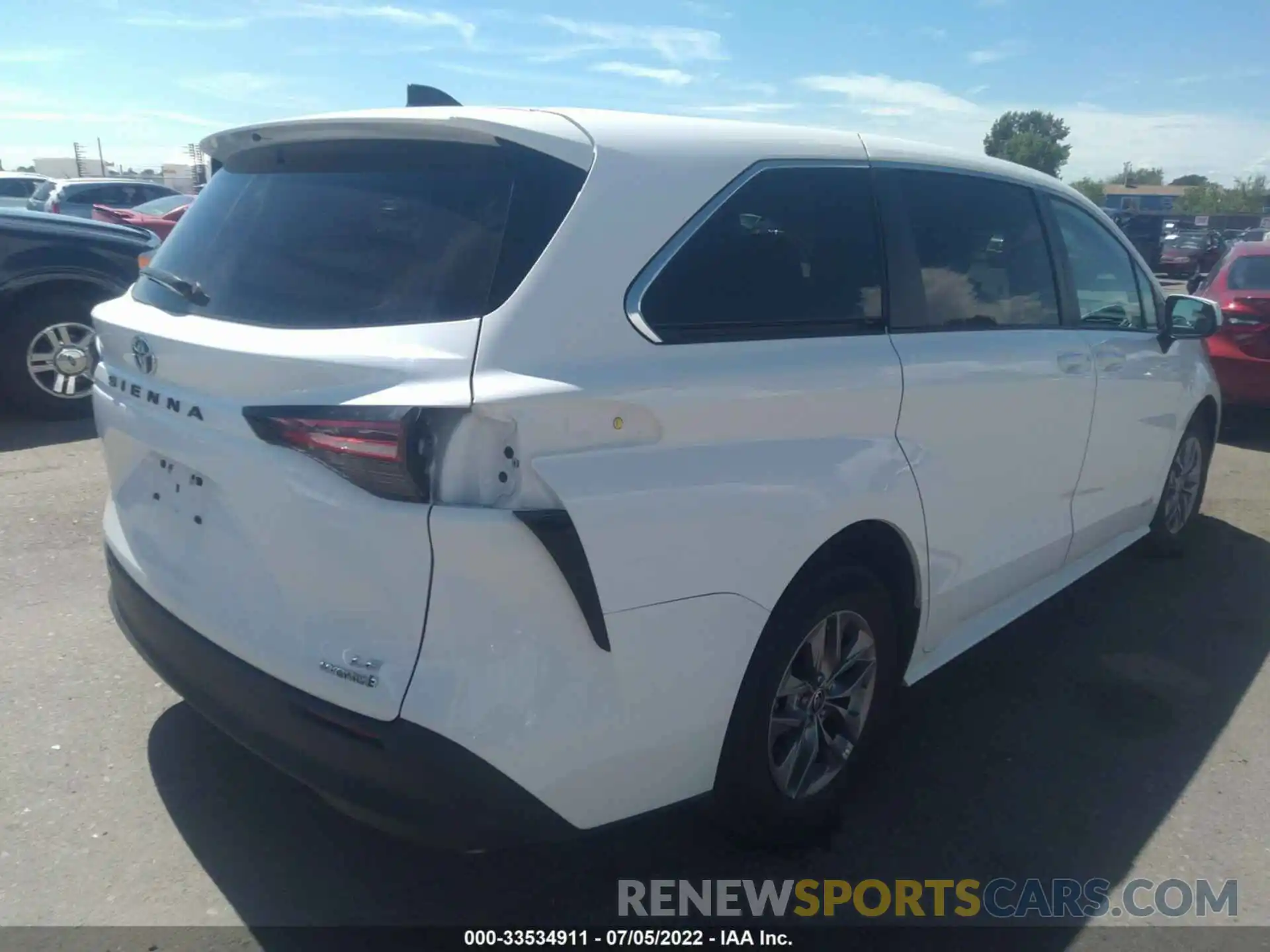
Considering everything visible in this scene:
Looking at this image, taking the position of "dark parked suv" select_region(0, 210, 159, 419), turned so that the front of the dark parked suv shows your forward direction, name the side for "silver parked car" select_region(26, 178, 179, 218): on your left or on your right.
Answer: on your left

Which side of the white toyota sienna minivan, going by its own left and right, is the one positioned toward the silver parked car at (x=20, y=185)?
left

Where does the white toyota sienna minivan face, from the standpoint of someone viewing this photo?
facing away from the viewer and to the right of the viewer

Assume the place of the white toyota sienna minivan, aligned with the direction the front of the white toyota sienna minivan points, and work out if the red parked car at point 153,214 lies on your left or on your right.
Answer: on your left

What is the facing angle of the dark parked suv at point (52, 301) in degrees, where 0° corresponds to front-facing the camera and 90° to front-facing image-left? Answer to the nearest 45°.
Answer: approximately 270°

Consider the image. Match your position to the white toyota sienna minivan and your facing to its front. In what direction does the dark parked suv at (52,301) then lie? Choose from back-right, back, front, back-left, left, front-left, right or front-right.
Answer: left

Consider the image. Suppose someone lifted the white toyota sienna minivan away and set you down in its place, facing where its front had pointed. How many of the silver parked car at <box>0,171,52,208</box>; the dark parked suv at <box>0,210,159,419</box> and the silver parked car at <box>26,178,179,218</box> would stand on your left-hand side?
3

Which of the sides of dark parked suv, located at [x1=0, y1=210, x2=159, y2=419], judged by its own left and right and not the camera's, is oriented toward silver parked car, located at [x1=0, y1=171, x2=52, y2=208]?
left

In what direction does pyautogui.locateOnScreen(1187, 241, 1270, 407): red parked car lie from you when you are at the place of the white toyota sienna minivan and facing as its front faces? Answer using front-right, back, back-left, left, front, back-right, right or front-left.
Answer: front

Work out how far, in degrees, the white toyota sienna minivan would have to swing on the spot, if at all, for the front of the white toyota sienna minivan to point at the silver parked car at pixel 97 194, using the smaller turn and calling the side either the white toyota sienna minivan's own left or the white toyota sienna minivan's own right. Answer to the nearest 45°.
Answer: approximately 90° to the white toyota sienna minivan's own left

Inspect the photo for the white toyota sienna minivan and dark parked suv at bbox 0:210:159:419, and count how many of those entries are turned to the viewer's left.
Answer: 0
